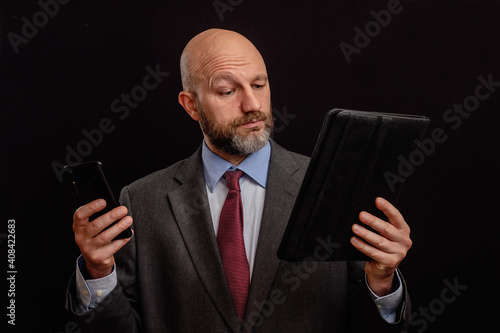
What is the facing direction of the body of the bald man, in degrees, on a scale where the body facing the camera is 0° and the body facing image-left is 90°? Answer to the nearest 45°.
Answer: approximately 0°
